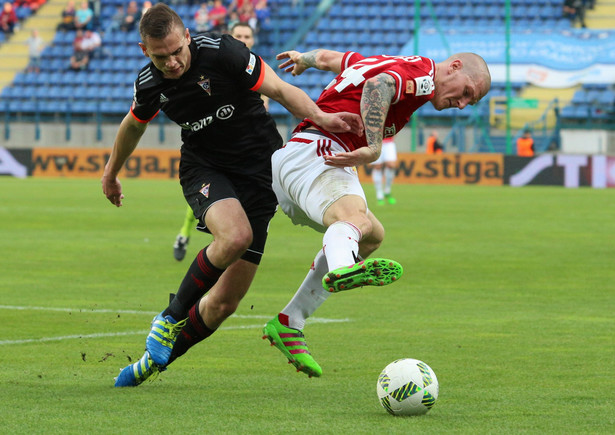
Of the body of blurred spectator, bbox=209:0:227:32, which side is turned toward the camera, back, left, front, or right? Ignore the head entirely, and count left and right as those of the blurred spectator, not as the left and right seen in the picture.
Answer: front

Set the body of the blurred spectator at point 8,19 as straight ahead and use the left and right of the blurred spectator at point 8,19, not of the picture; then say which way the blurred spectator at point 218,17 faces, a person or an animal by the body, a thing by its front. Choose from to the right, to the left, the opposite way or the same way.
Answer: the same way

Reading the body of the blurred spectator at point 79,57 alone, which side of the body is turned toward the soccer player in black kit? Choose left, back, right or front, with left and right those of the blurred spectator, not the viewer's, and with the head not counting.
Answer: front

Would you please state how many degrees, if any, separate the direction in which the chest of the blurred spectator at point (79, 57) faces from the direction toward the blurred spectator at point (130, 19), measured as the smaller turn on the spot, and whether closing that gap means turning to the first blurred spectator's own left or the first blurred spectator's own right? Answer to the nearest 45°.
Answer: approximately 90° to the first blurred spectator's own left

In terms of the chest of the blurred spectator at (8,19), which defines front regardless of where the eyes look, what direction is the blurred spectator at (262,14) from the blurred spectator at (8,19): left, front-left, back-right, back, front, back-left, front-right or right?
front-left

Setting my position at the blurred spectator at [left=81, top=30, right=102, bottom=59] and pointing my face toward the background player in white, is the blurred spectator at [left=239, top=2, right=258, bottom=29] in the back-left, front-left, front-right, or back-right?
front-left

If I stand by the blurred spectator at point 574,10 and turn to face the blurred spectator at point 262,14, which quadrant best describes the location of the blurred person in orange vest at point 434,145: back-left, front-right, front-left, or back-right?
front-left

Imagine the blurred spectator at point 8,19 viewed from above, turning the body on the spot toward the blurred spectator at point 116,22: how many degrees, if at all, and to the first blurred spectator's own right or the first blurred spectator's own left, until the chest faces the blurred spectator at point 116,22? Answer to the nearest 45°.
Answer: approximately 45° to the first blurred spectator's own left

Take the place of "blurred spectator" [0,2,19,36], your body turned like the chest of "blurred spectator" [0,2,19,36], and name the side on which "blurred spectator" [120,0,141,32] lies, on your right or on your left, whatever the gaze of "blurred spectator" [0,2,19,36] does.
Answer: on your left

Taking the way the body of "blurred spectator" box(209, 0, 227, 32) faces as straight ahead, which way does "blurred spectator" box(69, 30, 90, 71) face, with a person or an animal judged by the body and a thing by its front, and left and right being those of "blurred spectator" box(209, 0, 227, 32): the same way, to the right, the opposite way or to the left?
the same way

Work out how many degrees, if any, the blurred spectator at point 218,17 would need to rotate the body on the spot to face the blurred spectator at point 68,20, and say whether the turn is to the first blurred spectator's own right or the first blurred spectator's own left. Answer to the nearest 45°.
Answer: approximately 135° to the first blurred spectator's own right

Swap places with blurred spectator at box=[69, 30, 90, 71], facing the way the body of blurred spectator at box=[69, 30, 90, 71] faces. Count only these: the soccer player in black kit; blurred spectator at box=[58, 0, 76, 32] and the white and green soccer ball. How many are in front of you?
2

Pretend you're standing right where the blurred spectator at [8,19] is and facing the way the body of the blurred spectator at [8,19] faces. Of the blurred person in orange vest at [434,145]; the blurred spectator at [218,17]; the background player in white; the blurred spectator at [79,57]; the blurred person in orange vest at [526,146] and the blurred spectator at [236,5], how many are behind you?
0

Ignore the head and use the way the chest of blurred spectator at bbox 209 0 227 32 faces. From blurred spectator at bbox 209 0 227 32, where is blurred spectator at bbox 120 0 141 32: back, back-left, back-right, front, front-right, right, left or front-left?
back-right

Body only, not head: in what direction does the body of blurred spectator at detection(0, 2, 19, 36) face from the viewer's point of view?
toward the camera

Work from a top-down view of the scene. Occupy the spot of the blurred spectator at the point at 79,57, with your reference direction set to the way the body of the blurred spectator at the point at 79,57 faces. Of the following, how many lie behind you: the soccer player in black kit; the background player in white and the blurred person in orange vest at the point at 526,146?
0
